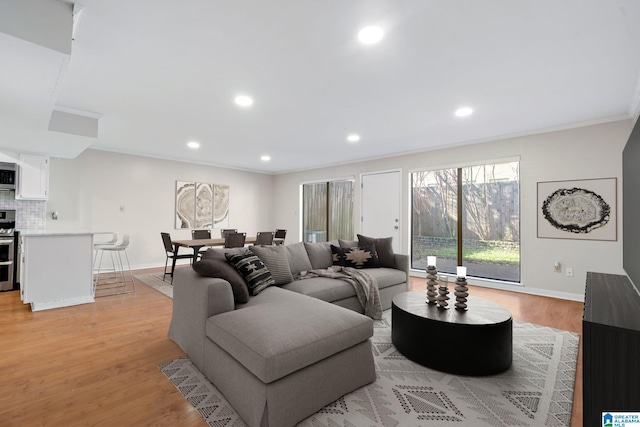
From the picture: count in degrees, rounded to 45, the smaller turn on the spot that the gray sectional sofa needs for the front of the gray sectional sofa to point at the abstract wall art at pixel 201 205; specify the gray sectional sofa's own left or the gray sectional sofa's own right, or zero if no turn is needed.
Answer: approximately 135° to the gray sectional sofa's own left

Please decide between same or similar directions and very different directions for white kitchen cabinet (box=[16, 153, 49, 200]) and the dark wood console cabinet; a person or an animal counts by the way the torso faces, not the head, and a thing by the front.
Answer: very different directions

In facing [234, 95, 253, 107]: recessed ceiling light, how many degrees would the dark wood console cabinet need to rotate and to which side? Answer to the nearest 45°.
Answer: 0° — it already faces it

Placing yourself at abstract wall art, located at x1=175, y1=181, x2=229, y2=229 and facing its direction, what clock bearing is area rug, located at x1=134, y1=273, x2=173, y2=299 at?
The area rug is roughly at 2 o'clock from the abstract wall art.

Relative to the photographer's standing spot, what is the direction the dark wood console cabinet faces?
facing to the left of the viewer
